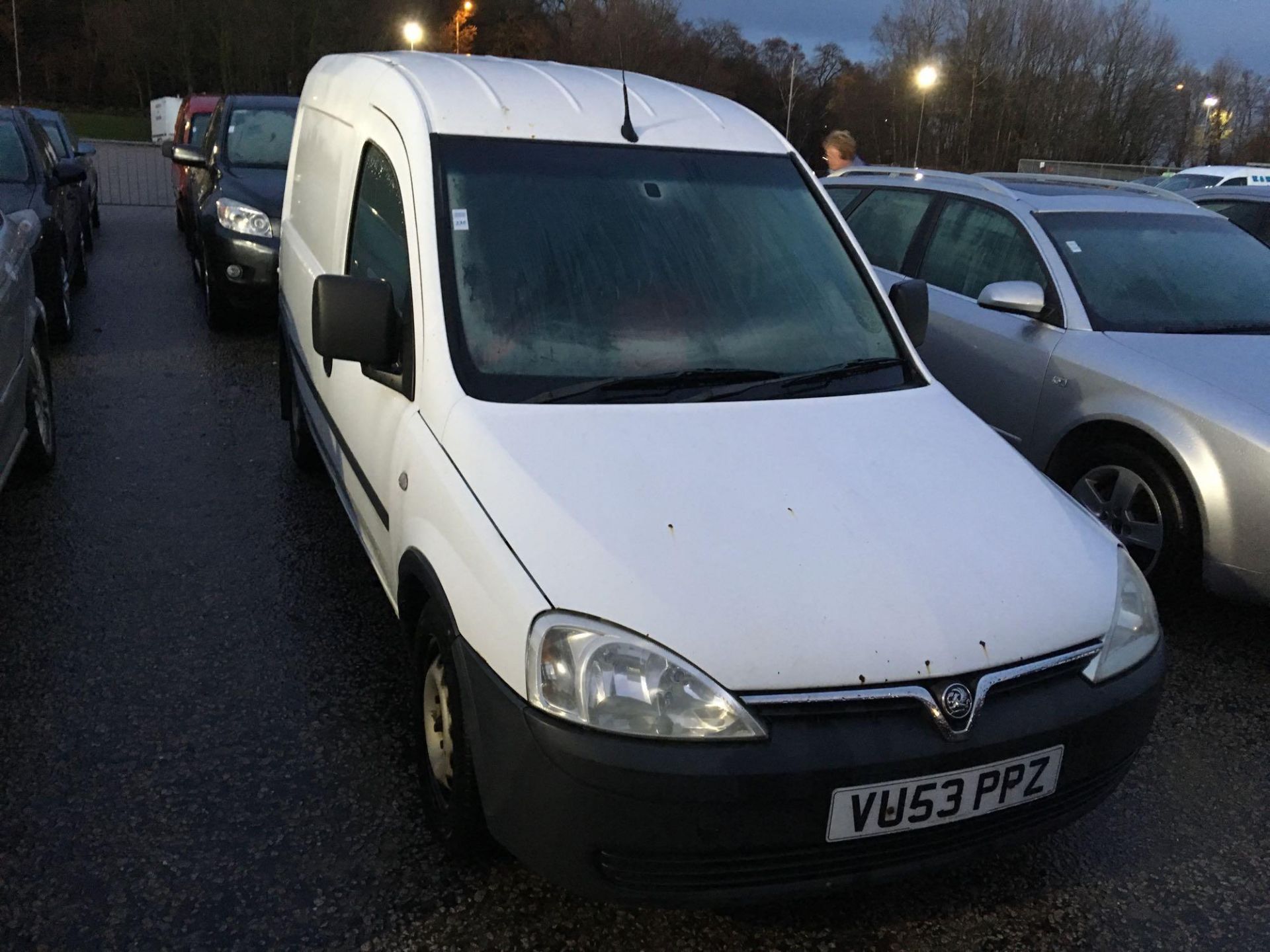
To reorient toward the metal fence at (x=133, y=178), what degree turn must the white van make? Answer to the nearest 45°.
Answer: approximately 180°

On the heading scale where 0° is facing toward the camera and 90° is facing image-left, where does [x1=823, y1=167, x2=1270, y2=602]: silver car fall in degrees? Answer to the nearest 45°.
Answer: approximately 315°

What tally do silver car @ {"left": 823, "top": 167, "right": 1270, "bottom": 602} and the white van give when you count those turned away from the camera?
0

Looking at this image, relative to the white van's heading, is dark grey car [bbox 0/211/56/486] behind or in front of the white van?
behind

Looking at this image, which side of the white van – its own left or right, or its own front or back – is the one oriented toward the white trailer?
back

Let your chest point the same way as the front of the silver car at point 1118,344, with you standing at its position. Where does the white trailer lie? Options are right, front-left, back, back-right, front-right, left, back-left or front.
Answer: back

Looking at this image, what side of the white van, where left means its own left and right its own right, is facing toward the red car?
back

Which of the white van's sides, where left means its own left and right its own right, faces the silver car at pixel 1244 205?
left
